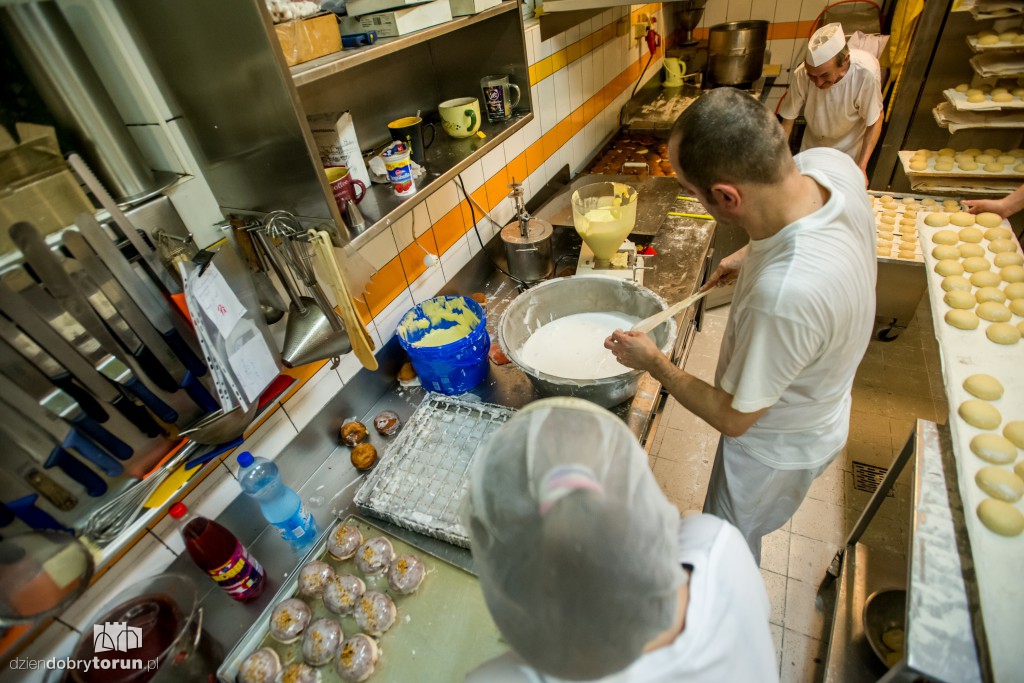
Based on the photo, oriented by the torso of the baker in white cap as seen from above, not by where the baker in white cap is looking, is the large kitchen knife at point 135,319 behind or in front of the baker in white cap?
in front

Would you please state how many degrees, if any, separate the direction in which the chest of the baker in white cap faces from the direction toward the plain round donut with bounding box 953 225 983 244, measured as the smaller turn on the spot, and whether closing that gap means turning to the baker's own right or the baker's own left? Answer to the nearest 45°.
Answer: approximately 90° to the baker's own left

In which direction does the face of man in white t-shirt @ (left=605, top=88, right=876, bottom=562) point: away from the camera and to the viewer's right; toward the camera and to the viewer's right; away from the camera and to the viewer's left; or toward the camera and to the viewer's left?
away from the camera and to the viewer's left

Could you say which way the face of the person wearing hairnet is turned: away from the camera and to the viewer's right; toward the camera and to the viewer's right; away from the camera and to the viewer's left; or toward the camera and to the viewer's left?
away from the camera and to the viewer's left

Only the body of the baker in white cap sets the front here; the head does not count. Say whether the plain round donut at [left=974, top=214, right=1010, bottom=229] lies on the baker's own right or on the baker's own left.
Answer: on the baker's own left

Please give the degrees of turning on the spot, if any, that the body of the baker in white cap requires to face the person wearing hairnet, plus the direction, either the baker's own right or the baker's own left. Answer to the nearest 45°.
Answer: approximately 45° to the baker's own left

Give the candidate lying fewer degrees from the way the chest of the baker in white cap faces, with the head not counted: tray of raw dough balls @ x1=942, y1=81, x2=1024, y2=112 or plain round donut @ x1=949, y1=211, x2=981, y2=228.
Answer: the plain round donut

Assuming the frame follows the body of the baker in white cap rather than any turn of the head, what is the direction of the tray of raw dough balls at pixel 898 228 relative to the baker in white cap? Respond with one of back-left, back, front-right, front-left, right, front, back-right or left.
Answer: left

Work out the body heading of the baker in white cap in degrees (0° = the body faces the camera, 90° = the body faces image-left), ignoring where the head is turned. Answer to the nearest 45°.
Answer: approximately 45°
